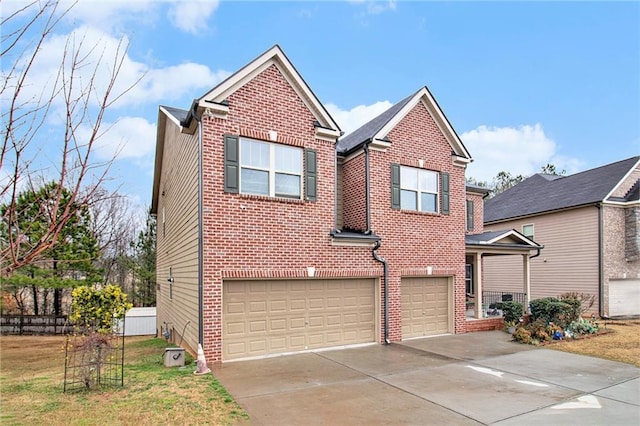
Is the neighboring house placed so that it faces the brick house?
no

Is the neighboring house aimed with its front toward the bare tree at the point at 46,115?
no

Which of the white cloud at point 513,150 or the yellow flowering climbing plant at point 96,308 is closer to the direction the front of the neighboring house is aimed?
the yellow flowering climbing plant

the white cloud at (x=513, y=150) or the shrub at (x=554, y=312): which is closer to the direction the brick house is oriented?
the shrub

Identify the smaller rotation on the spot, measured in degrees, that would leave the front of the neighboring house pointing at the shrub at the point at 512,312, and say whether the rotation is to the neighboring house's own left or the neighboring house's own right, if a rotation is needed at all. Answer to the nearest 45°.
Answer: approximately 45° to the neighboring house's own right

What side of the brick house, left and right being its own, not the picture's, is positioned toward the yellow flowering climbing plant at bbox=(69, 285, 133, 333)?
right

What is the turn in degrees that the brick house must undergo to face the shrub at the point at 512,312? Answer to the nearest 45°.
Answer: approximately 90° to its left

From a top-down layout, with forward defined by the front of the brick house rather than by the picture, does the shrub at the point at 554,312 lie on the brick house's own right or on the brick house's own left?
on the brick house's own left

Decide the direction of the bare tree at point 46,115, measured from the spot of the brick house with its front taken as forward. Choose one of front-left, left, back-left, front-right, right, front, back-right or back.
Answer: front-right

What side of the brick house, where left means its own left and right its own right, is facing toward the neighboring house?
left

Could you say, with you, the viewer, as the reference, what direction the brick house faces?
facing the viewer and to the right of the viewer
